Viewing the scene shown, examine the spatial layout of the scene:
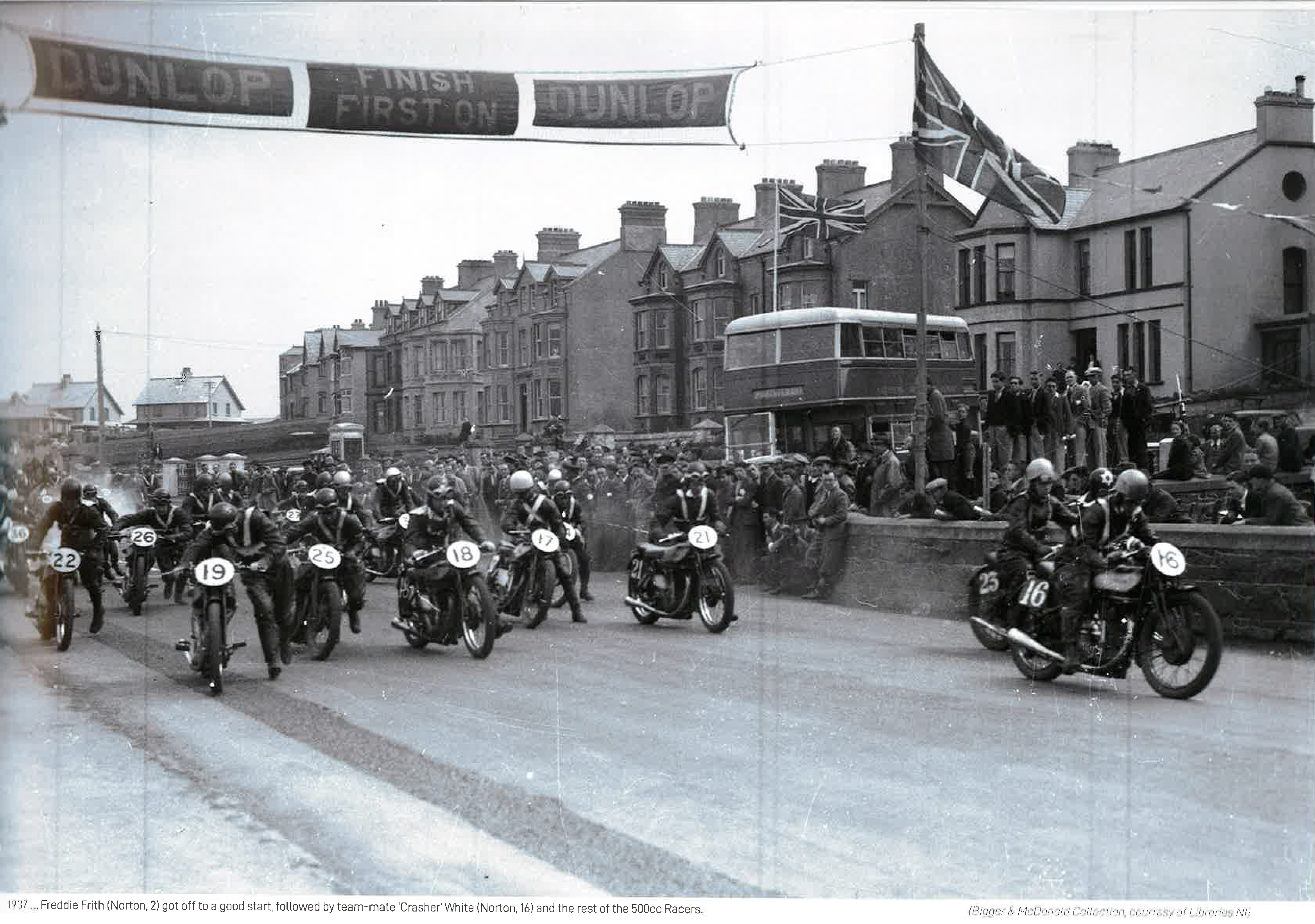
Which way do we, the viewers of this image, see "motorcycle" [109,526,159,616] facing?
facing the viewer

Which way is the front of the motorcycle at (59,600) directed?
toward the camera

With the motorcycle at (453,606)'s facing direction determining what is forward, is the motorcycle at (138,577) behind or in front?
behind

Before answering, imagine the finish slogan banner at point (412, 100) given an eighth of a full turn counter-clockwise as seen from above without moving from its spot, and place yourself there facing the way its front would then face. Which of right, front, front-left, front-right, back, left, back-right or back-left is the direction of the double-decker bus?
left

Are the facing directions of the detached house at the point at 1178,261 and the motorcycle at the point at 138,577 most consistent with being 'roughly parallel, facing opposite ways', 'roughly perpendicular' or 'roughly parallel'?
roughly perpendicular

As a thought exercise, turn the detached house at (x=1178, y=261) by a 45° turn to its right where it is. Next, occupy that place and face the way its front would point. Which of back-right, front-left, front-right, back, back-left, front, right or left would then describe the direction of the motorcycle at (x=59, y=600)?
front

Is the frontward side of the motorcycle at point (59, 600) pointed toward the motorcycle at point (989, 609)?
no

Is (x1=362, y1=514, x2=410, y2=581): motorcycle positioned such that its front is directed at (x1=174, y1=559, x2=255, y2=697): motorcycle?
no

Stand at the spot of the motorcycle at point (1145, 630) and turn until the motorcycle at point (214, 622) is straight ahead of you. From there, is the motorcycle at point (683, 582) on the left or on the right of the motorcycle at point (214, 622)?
right

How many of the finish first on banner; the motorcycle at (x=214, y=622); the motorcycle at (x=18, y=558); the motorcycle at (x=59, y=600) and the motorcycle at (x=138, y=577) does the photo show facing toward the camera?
5

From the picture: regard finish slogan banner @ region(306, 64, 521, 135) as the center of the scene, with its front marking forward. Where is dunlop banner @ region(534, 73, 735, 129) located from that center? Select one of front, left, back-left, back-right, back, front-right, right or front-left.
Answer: left

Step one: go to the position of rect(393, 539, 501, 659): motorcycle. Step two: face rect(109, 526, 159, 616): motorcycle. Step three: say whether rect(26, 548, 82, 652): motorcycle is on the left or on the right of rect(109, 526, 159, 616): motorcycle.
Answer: left

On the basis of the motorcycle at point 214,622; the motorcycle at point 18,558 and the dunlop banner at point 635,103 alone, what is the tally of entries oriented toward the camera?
3

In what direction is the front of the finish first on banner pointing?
toward the camera

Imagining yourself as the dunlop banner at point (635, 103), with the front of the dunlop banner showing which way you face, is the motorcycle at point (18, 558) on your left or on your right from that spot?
on your right

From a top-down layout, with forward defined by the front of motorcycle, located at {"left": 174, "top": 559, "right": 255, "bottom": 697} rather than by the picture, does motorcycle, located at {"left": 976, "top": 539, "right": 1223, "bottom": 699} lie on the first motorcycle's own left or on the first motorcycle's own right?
on the first motorcycle's own left
